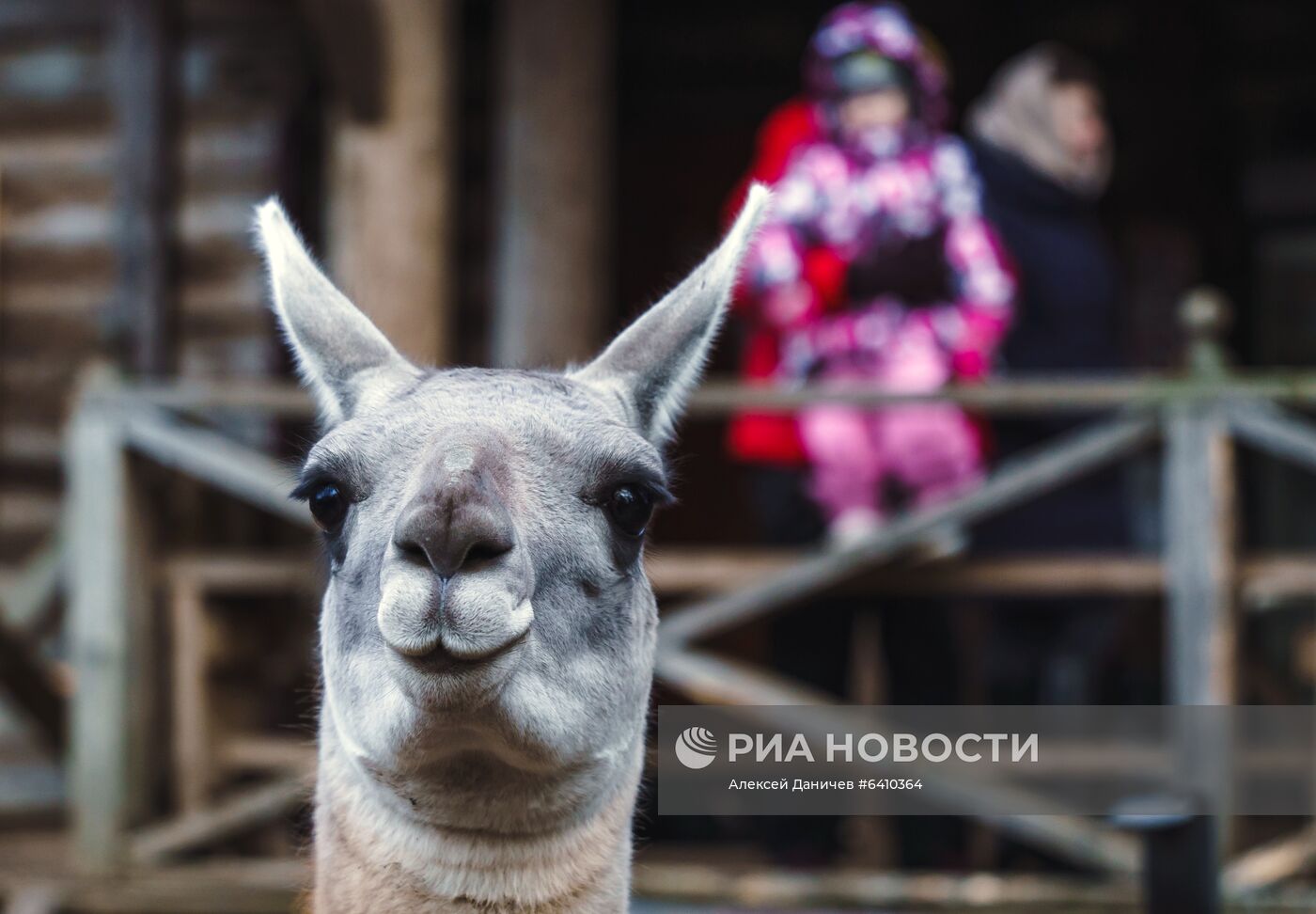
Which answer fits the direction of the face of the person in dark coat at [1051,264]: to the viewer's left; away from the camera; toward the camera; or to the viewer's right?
to the viewer's right

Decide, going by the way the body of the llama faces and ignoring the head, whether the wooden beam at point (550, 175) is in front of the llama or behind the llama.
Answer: behind

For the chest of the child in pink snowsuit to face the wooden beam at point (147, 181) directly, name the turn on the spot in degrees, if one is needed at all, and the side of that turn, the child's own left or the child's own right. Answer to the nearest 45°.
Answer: approximately 135° to the child's own right

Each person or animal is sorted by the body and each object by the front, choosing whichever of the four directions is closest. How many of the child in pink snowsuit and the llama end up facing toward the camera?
2

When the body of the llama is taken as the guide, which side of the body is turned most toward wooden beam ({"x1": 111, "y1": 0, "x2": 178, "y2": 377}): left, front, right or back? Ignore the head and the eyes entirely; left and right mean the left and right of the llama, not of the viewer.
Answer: back

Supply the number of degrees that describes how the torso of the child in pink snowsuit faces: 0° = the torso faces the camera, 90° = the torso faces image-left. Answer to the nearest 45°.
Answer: approximately 0°
